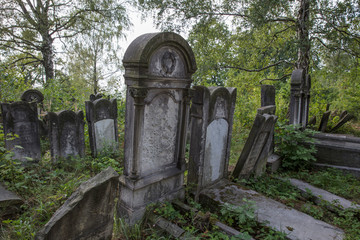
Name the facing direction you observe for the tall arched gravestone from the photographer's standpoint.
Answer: facing the viewer and to the right of the viewer

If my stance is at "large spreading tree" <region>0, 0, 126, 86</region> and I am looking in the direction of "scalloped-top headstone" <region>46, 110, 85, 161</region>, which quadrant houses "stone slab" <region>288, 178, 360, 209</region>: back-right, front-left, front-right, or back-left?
front-left

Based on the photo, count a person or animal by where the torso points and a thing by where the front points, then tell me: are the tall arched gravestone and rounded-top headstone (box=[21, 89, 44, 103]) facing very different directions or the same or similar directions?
same or similar directions

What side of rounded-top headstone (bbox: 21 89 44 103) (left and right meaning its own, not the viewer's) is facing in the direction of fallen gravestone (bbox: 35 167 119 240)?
front

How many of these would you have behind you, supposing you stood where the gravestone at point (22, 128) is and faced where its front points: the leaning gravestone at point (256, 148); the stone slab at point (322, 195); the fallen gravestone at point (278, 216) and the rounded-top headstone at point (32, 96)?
1

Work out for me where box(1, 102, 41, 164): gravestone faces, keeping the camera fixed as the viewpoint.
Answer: facing the viewer

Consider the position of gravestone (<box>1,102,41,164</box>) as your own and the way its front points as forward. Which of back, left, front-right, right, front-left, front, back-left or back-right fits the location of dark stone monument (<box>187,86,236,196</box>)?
front-left

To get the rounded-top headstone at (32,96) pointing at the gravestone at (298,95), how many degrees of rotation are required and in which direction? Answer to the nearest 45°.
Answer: approximately 45° to its left

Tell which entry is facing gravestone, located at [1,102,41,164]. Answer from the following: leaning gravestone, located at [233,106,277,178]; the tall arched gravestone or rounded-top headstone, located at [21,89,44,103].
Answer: the rounded-top headstone

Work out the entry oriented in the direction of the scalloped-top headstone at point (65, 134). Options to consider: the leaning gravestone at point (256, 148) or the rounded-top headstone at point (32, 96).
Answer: the rounded-top headstone

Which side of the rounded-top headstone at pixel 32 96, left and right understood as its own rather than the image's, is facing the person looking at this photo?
front

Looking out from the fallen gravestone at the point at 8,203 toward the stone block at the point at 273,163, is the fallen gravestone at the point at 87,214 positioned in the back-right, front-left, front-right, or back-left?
front-right

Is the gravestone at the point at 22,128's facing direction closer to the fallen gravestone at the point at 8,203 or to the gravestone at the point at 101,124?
the fallen gravestone

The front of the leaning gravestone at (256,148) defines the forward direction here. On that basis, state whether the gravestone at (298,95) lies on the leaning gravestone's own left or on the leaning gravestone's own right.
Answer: on the leaning gravestone's own left

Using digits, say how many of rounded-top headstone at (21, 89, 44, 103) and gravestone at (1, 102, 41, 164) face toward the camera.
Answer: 2

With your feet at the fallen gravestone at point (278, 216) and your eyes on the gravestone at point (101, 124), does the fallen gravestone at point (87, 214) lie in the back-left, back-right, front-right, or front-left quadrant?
front-left
